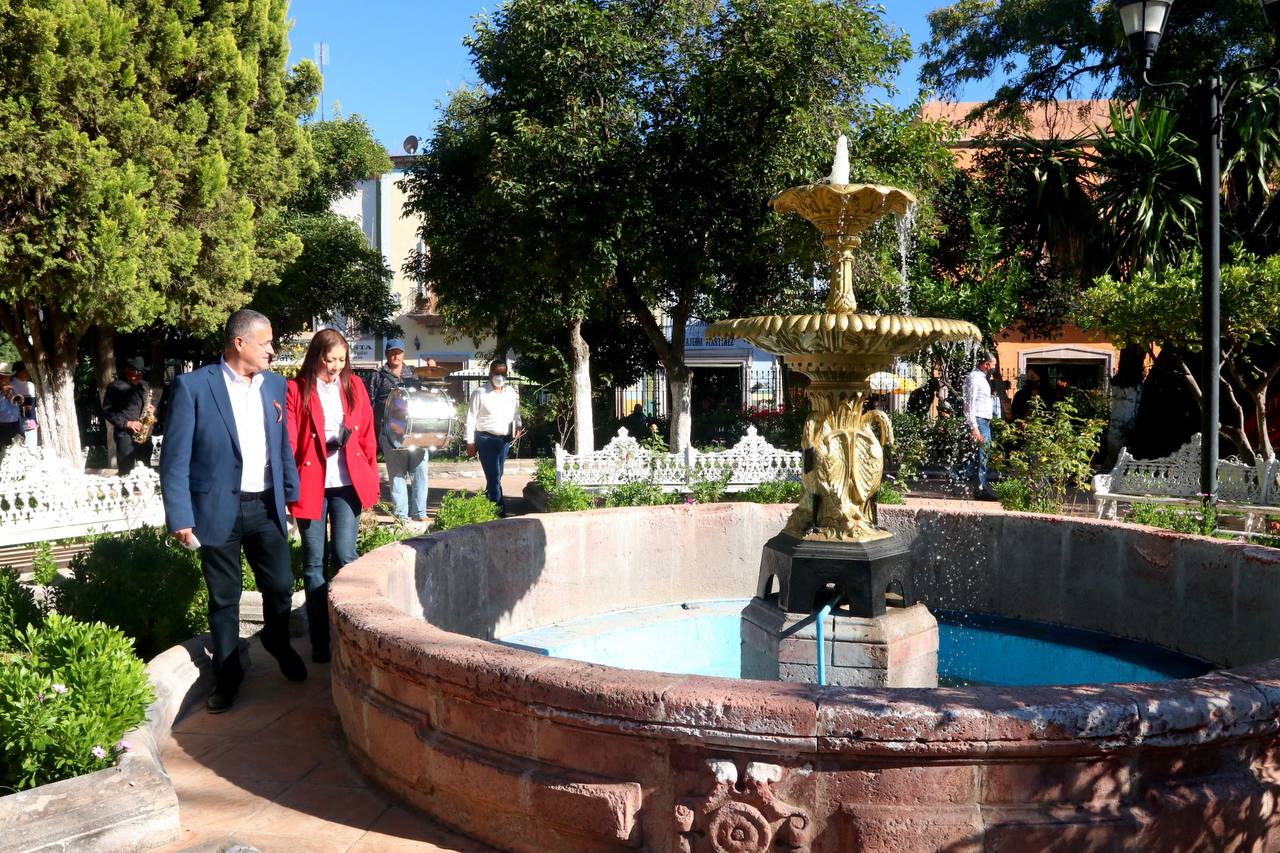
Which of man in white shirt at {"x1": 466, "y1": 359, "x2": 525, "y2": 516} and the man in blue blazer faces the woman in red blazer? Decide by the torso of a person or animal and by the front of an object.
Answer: the man in white shirt

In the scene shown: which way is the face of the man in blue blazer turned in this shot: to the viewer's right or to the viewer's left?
to the viewer's right

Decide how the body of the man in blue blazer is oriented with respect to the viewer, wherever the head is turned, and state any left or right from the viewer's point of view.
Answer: facing the viewer and to the right of the viewer

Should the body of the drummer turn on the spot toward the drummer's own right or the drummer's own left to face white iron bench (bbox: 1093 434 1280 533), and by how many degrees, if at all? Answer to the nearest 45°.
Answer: approximately 45° to the drummer's own left

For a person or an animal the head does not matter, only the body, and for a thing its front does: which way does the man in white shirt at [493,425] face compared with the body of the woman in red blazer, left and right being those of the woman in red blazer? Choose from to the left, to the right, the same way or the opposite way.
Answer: the same way

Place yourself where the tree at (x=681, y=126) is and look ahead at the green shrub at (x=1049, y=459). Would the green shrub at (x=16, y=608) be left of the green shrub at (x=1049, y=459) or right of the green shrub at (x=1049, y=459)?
right

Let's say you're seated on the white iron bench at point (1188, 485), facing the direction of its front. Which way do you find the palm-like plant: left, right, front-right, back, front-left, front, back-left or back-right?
back-right

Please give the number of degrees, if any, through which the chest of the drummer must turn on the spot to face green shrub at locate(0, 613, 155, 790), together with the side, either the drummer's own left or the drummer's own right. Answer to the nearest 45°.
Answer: approximately 45° to the drummer's own right

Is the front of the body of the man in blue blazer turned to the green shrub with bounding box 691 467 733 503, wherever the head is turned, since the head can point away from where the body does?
no

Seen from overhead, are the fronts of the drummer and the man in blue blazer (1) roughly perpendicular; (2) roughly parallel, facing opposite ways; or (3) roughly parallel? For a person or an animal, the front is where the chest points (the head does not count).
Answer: roughly parallel

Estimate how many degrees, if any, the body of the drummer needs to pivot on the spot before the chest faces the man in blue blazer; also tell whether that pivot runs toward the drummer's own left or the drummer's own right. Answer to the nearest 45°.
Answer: approximately 45° to the drummer's own right

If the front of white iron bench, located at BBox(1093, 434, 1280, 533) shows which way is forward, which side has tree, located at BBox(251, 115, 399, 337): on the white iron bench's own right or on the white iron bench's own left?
on the white iron bench's own right

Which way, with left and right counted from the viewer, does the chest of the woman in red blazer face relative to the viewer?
facing the viewer

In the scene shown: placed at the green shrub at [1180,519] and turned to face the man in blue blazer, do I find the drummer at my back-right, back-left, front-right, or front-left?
front-right

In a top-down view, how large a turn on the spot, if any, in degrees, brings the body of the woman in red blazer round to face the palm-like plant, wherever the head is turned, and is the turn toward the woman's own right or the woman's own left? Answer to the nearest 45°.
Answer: approximately 135° to the woman's own left

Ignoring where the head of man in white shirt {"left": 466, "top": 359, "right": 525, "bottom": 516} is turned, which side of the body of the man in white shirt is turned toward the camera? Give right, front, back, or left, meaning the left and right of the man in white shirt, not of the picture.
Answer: front

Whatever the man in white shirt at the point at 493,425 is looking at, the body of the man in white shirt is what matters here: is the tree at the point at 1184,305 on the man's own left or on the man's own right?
on the man's own left

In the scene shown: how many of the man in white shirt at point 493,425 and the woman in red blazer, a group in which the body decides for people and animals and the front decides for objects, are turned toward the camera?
2
